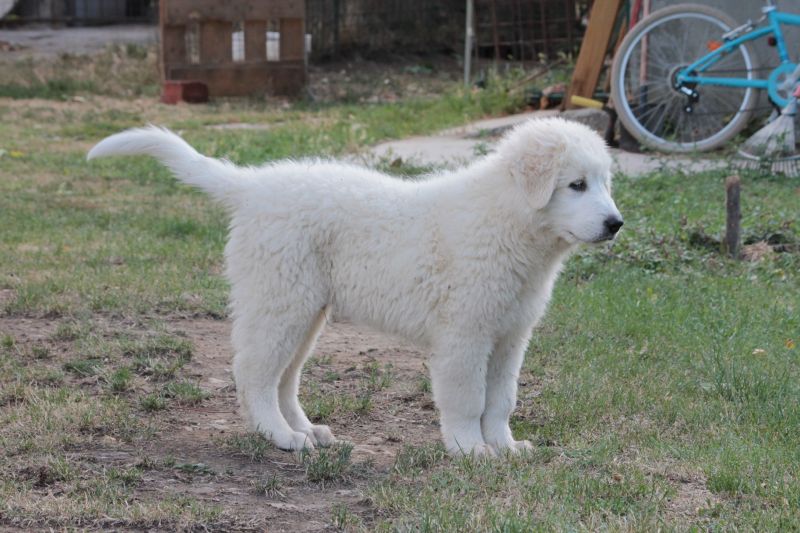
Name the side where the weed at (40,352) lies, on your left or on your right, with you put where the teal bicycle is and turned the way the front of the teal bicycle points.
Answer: on your right

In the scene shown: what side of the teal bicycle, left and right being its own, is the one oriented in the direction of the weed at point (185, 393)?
right

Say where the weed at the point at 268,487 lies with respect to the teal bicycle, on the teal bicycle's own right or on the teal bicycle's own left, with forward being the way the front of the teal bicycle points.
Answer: on the teal bicycle's own right

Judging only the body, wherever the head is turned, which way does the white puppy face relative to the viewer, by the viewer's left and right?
facing to the right of the viewer

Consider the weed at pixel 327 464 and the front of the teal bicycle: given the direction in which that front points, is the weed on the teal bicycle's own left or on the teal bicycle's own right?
on the teal bicycle's own right

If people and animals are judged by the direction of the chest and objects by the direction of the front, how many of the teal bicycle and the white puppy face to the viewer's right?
2

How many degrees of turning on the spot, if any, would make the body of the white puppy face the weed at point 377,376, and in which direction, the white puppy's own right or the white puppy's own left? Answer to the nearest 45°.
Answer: approximately 90° to the white puppy's own left

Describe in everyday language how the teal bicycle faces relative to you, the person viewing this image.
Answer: facing to the right of the viewer

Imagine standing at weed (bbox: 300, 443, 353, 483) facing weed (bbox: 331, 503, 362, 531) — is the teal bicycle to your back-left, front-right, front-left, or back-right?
back-left

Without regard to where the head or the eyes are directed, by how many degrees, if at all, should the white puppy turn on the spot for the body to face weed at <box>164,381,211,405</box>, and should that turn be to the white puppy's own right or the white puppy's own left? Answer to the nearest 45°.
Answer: approximately 135° to the white puppy's own left

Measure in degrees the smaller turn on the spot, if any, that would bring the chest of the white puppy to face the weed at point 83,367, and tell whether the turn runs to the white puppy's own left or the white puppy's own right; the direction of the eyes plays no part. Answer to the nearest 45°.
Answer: approximately 135° to the white puppy's own left

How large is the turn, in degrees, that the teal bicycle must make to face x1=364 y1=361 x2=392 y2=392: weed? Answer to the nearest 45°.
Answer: approximately 90° to its right
